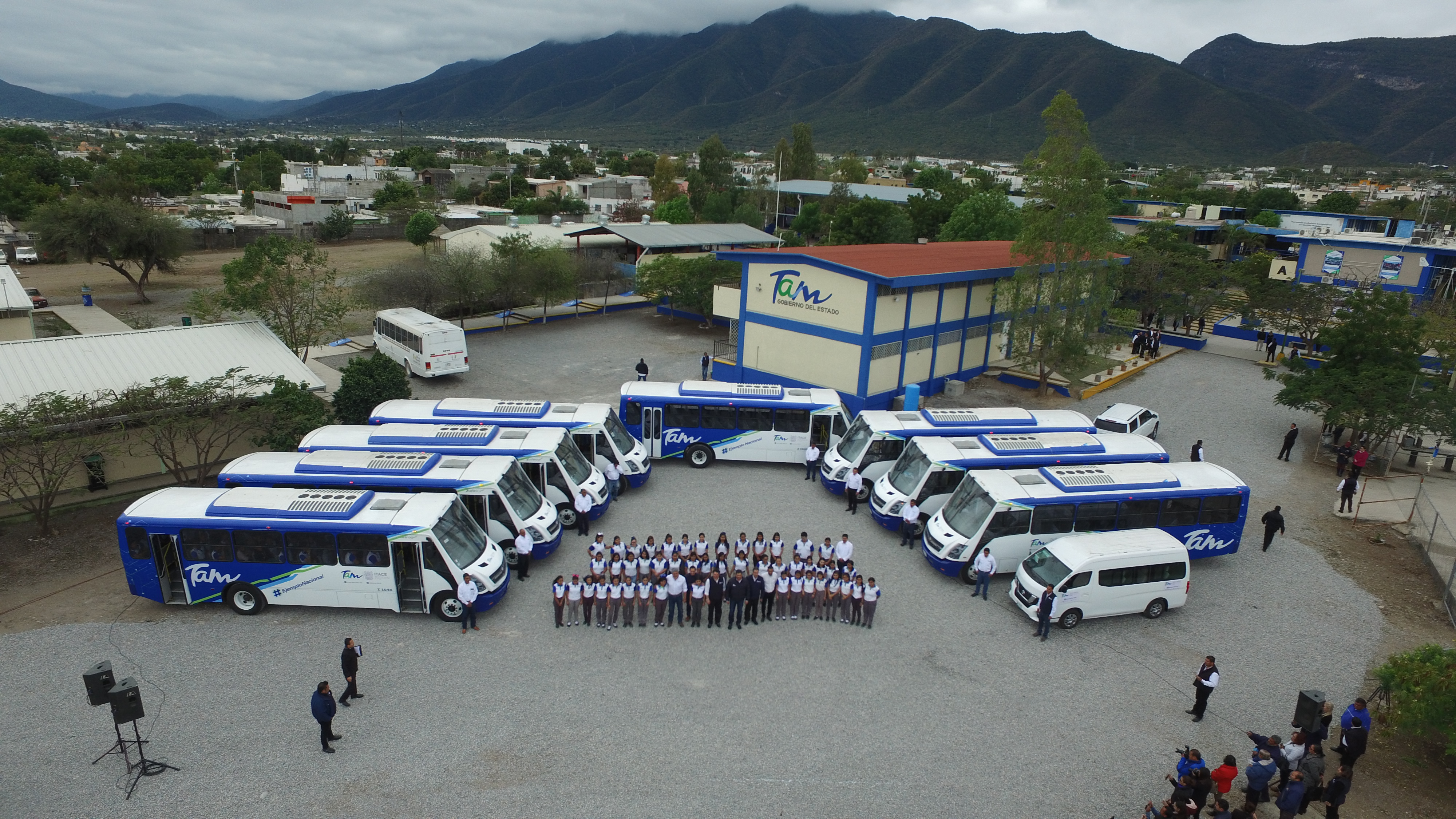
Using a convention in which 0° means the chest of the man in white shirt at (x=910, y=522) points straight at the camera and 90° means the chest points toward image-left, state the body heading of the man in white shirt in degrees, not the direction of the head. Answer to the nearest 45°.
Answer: approximately 45°

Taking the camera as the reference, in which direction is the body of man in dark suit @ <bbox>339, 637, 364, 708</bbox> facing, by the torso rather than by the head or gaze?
to the viewer's right

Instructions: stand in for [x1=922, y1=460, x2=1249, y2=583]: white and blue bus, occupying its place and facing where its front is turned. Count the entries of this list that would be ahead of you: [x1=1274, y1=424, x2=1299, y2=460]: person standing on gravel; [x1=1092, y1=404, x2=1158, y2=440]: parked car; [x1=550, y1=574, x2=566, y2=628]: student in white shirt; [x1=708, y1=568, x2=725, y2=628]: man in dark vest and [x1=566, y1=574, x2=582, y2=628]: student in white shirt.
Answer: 3

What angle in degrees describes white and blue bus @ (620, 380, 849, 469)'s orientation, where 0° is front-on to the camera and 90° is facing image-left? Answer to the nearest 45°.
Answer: approximately 270°

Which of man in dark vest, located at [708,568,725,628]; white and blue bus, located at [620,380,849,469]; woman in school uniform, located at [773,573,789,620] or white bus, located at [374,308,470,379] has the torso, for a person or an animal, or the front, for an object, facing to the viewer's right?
the white and blue bus

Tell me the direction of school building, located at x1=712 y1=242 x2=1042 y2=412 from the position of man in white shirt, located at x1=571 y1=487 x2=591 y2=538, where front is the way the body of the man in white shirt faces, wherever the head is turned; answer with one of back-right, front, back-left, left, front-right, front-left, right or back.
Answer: back-left

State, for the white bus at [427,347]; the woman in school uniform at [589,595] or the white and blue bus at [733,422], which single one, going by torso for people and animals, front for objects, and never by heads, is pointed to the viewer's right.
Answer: the white and blue bus

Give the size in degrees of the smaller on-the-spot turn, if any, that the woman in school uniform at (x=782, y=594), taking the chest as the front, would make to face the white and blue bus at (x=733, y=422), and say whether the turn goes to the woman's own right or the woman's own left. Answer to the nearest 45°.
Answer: approximately 180°

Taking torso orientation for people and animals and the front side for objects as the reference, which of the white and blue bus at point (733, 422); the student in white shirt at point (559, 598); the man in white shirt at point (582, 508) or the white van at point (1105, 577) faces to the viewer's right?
the white and blue bus

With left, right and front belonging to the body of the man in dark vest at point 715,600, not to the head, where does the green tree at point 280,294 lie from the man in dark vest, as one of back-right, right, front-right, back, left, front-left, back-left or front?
back-right
